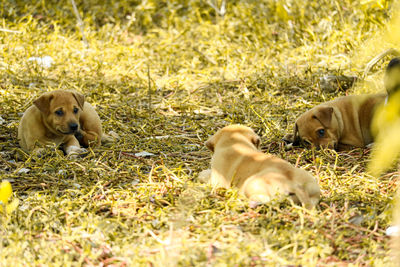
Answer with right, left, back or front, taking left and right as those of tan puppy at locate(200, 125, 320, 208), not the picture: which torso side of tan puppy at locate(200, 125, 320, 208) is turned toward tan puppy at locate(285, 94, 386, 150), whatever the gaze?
right

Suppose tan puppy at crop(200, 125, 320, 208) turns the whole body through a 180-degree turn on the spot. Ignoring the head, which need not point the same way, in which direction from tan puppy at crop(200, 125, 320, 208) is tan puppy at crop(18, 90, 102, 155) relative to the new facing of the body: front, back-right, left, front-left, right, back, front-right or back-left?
back

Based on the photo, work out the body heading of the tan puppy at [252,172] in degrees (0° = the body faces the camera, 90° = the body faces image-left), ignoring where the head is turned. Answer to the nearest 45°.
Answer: approximately 135°
